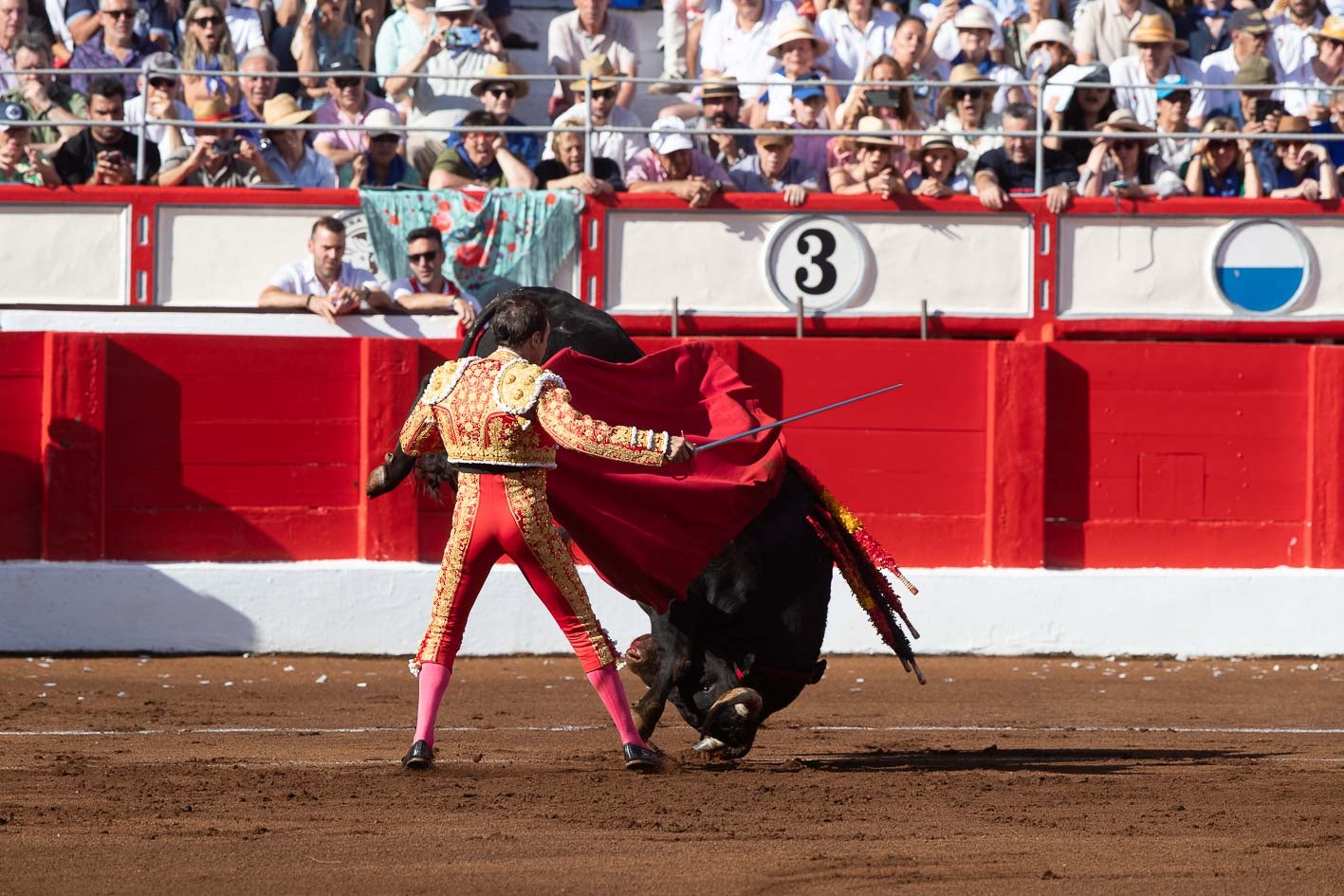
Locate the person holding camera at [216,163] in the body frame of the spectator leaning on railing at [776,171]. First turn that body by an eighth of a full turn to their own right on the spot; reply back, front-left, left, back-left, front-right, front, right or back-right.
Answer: front-right

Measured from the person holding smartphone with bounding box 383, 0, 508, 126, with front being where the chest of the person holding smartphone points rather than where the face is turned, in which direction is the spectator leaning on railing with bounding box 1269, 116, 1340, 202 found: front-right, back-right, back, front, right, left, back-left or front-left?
left

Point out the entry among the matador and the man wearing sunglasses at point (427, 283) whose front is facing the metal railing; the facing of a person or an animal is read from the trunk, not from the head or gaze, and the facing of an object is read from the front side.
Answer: the matador

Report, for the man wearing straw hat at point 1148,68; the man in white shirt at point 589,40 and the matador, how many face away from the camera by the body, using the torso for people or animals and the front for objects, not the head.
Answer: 1

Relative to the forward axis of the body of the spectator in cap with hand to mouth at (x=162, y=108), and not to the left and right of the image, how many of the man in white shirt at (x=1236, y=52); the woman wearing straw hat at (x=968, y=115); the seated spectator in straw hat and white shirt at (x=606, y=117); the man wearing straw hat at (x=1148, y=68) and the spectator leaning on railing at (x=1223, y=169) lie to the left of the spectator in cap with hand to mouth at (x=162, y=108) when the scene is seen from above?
5

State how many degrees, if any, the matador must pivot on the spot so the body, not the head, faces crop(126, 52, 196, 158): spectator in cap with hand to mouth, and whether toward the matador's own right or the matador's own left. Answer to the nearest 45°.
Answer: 0° — they already face them

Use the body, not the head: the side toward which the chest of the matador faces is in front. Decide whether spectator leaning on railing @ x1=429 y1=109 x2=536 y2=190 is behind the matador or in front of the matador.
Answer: in front

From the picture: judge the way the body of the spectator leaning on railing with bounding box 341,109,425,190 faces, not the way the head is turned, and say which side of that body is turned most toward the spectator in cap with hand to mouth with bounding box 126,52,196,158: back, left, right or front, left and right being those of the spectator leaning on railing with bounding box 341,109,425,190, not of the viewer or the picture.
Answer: right

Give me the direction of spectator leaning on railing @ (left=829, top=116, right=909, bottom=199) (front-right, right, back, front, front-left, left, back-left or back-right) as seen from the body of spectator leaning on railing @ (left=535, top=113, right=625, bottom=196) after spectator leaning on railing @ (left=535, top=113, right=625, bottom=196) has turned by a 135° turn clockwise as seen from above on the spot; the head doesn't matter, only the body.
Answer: back-right

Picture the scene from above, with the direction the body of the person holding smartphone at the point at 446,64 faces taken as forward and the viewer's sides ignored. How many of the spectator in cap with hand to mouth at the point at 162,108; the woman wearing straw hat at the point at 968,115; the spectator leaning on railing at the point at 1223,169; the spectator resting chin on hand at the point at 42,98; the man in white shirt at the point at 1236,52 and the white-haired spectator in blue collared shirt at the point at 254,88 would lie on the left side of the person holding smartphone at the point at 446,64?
3
